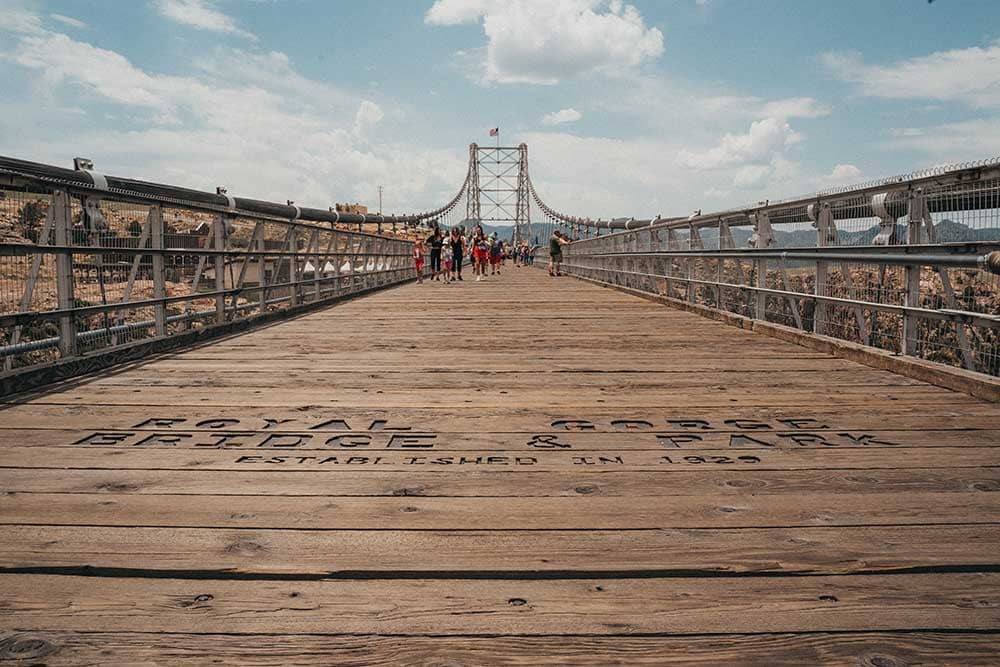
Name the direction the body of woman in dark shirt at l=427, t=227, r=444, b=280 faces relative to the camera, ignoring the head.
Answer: toward the camera
